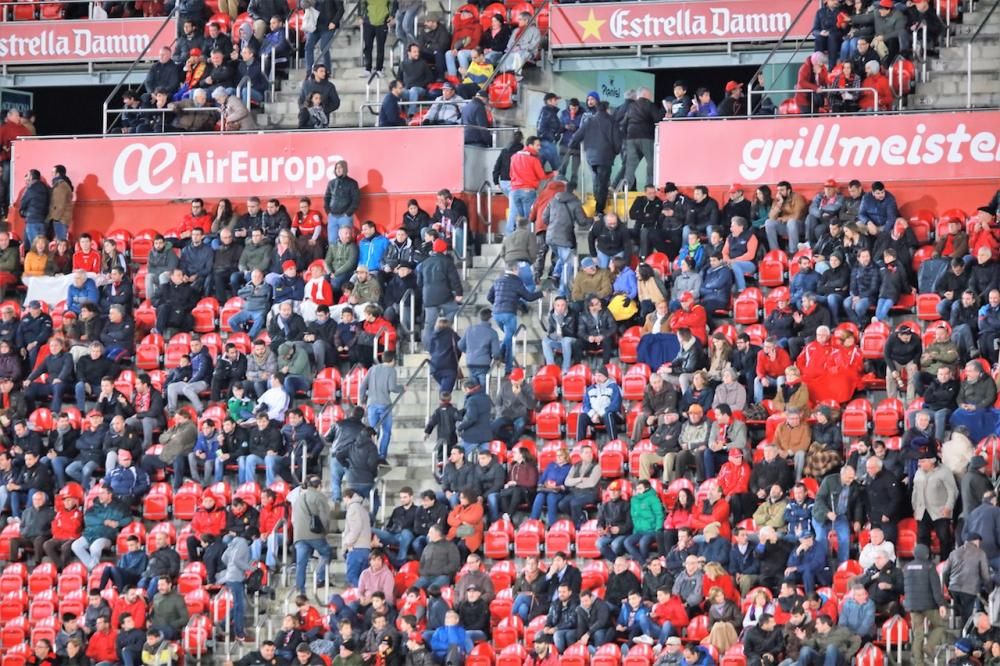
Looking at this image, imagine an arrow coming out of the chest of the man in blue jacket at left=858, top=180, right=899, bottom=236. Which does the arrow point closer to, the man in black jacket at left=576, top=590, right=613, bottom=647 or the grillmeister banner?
the man in black jacket

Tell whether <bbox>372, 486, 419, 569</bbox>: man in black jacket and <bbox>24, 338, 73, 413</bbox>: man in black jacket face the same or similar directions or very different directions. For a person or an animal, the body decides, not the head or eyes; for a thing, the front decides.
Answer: same or similar directions

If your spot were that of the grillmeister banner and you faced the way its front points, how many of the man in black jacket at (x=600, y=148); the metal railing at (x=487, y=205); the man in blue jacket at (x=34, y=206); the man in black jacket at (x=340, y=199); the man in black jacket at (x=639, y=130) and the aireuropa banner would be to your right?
6

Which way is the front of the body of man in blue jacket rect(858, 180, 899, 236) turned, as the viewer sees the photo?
toward the camera

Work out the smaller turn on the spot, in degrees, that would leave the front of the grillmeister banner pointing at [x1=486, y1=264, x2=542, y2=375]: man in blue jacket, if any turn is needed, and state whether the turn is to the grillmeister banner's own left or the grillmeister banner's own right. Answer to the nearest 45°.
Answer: approximately 45° to the grillmeister banner's own right

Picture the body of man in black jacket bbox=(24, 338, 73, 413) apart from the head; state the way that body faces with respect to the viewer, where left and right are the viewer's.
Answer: facing the viewer and to the left of the viewer

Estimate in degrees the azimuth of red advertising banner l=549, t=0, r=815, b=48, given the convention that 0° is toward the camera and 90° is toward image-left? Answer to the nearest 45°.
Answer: approximately 0°
